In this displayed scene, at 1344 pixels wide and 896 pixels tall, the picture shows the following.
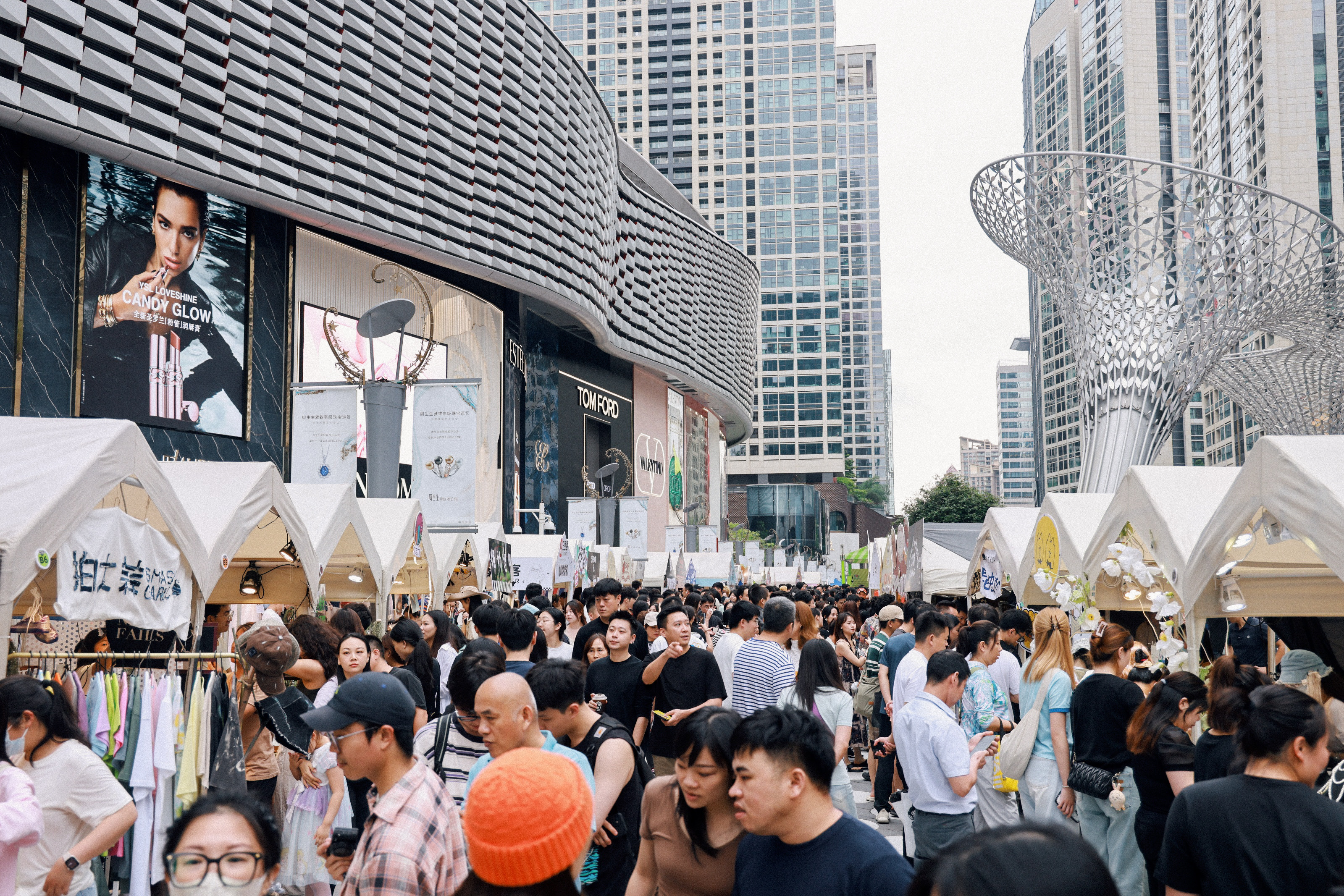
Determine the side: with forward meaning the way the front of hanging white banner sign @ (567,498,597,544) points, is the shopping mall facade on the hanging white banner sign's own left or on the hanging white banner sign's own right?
on the hanging white banner sign's own right

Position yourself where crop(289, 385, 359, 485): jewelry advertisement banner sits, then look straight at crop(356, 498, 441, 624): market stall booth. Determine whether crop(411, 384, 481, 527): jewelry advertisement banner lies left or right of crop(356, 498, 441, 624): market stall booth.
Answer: left

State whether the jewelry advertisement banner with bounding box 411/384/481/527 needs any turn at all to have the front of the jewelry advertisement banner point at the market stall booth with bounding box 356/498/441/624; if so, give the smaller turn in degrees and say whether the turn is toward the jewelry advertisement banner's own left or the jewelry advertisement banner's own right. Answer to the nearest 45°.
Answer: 0° — it already faces it

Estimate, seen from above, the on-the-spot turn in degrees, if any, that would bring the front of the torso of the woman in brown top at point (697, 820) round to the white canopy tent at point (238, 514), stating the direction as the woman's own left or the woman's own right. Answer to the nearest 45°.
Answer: approximately 135° to the woman's own right

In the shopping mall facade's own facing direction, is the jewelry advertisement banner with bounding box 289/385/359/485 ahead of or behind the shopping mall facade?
ahead

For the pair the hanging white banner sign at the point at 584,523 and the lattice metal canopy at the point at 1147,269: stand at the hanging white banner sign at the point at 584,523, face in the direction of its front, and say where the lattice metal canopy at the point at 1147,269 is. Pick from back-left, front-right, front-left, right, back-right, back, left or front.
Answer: left

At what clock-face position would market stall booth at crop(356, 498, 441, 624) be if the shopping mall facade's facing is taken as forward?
The market stall booth is roughly at 1 o'clock from the shopping mall facade.

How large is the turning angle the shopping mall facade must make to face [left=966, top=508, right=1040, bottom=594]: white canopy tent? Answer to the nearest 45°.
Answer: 0° — it already faces it
